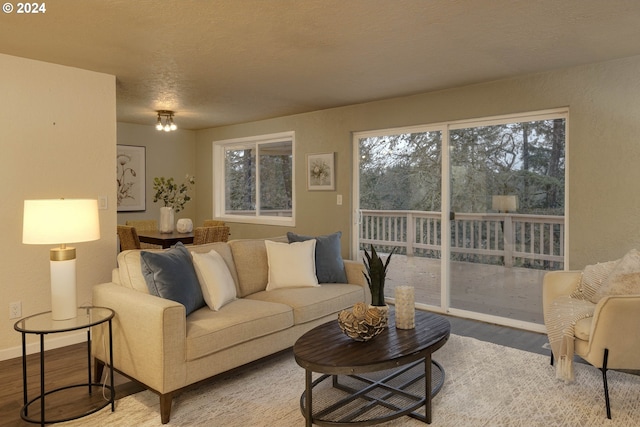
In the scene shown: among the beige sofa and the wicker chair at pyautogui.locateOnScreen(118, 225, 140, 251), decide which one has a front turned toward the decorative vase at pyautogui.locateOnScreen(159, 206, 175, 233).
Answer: the wicker chair

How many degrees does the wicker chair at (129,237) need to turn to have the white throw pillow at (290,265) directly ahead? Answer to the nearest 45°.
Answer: approximately 90° to its right

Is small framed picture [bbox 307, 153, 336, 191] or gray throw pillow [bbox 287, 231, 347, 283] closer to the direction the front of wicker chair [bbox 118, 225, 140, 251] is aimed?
the small framed picture

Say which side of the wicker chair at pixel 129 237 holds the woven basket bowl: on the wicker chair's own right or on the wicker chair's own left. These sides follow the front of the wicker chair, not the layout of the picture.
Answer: on the wicker chair's own right

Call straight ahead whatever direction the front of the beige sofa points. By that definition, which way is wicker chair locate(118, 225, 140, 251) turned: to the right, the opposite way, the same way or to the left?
to the left

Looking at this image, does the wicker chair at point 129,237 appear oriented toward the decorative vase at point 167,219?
yes

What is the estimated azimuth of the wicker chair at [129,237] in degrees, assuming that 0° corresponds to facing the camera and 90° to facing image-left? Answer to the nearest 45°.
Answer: approximately 225°

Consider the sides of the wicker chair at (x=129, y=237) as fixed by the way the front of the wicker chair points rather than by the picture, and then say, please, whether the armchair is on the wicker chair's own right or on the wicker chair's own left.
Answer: on the wicker chair's own right

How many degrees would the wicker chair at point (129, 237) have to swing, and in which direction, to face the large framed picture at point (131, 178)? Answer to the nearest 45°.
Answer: approximately 45° to its left
